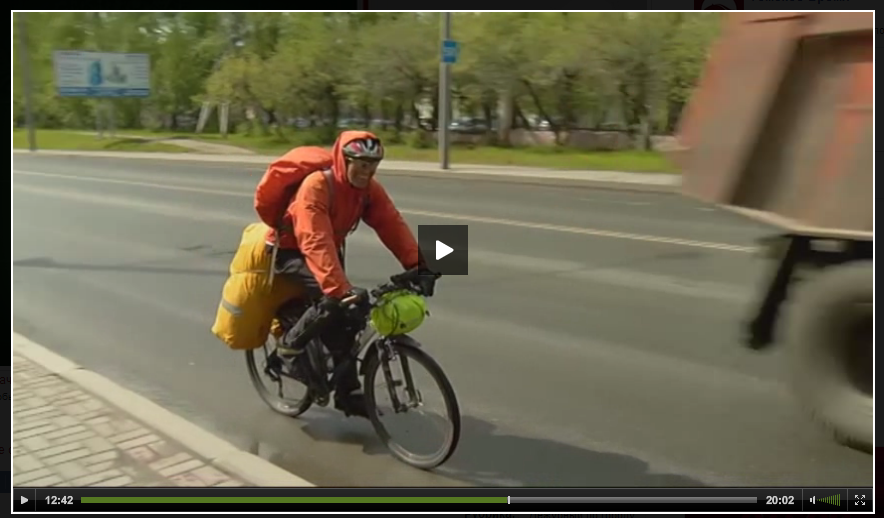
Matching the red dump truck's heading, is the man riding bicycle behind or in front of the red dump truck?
behind

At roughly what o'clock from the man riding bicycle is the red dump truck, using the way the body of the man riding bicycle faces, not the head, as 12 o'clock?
The red dump truck is roughly at 11 o'clock from the man riding bicycle.

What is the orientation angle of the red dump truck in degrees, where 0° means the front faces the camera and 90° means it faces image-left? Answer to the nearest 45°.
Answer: approximately 270°

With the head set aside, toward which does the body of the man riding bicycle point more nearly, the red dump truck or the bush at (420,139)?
the red dump truck

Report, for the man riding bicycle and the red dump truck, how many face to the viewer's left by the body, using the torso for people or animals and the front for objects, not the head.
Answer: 0

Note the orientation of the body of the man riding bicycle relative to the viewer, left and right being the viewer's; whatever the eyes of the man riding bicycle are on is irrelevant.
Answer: facing the viewer and to the right of the viewer

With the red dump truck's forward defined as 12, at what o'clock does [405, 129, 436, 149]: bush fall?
The bush is roughly at 8 o'clock from the red dump truck.

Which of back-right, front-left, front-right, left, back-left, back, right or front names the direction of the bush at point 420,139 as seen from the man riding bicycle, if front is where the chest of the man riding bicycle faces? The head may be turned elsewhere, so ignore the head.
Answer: back-left
